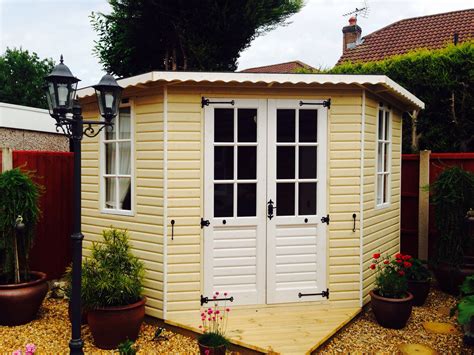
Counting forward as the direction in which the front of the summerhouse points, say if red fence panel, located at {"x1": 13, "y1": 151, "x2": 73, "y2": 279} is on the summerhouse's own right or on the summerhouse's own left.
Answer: on the summerhouse's own right

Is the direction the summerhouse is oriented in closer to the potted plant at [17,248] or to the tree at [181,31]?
the potted plant

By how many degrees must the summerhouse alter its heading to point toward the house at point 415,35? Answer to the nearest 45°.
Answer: approximately 135° to its left

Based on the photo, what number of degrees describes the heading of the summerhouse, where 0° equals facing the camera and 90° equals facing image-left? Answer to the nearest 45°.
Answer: approximately 0°

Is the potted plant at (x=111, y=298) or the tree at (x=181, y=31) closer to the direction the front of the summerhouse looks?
the potted plant

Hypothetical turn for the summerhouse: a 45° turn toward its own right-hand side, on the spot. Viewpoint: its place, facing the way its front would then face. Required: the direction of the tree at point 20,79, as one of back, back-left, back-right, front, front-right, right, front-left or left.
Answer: right

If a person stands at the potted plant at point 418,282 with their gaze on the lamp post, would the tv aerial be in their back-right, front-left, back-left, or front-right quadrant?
back-right

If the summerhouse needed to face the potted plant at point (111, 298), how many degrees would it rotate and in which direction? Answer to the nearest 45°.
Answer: approximately 45° to its right

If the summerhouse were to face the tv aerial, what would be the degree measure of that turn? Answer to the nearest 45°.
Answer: approximately 180°

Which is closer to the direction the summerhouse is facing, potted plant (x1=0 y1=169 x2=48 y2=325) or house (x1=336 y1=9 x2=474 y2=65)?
the potted plant

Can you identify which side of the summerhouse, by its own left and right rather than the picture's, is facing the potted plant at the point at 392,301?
left

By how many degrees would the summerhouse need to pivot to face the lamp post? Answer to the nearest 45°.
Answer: approximately 45° to its right

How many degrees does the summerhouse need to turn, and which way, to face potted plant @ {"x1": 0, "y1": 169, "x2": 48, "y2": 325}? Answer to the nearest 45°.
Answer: approximately 90° to its right

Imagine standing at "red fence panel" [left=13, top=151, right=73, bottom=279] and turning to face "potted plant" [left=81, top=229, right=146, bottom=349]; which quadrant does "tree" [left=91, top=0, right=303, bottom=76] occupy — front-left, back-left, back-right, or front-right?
back-left
